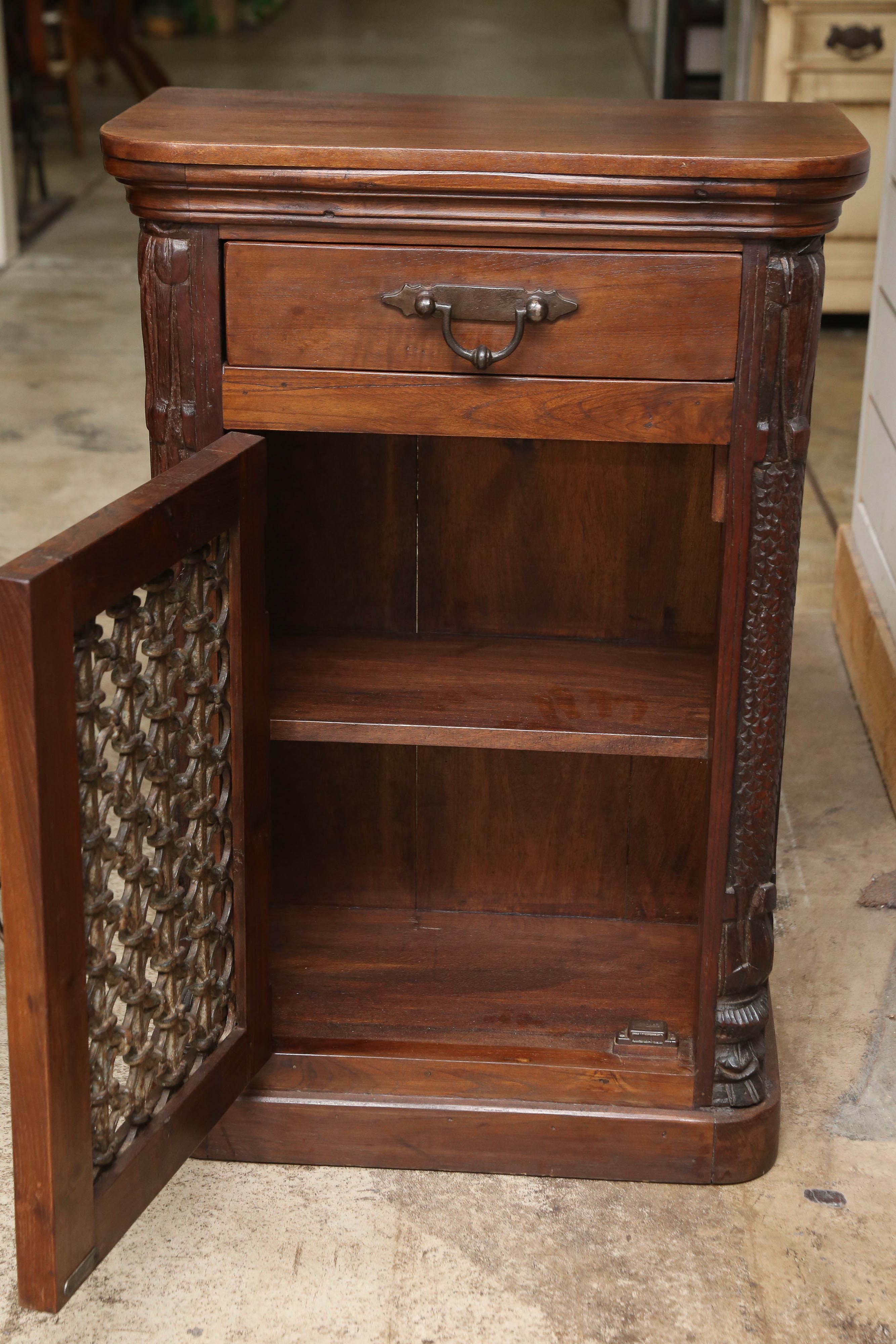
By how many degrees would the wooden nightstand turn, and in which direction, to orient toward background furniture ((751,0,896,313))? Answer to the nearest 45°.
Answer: approximately 180°

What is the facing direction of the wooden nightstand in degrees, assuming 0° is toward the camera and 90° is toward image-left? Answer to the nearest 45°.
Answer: approximately 0°

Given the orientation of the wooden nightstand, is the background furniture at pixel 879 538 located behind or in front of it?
behind
